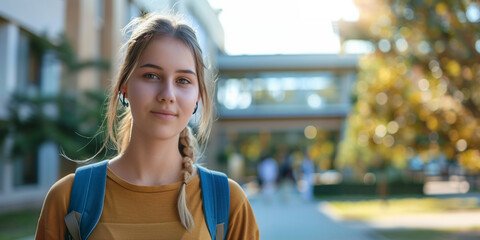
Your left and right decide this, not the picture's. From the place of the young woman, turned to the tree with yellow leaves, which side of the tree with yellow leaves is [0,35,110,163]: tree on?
left

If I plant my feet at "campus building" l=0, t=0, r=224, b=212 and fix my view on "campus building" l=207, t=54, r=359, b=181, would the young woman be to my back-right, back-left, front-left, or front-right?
back-right

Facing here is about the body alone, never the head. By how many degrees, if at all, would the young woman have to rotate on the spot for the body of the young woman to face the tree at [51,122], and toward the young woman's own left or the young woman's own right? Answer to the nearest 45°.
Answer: approximately 180°

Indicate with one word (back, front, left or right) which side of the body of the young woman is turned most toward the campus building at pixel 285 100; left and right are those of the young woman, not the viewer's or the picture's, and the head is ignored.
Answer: back

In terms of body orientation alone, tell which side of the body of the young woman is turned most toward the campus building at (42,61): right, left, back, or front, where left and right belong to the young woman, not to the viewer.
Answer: back

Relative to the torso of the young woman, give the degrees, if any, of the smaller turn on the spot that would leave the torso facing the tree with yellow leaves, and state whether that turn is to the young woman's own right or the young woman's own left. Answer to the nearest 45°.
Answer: approximately 135° to the young woman's own left

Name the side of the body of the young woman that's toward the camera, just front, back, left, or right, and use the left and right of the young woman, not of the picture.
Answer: front
